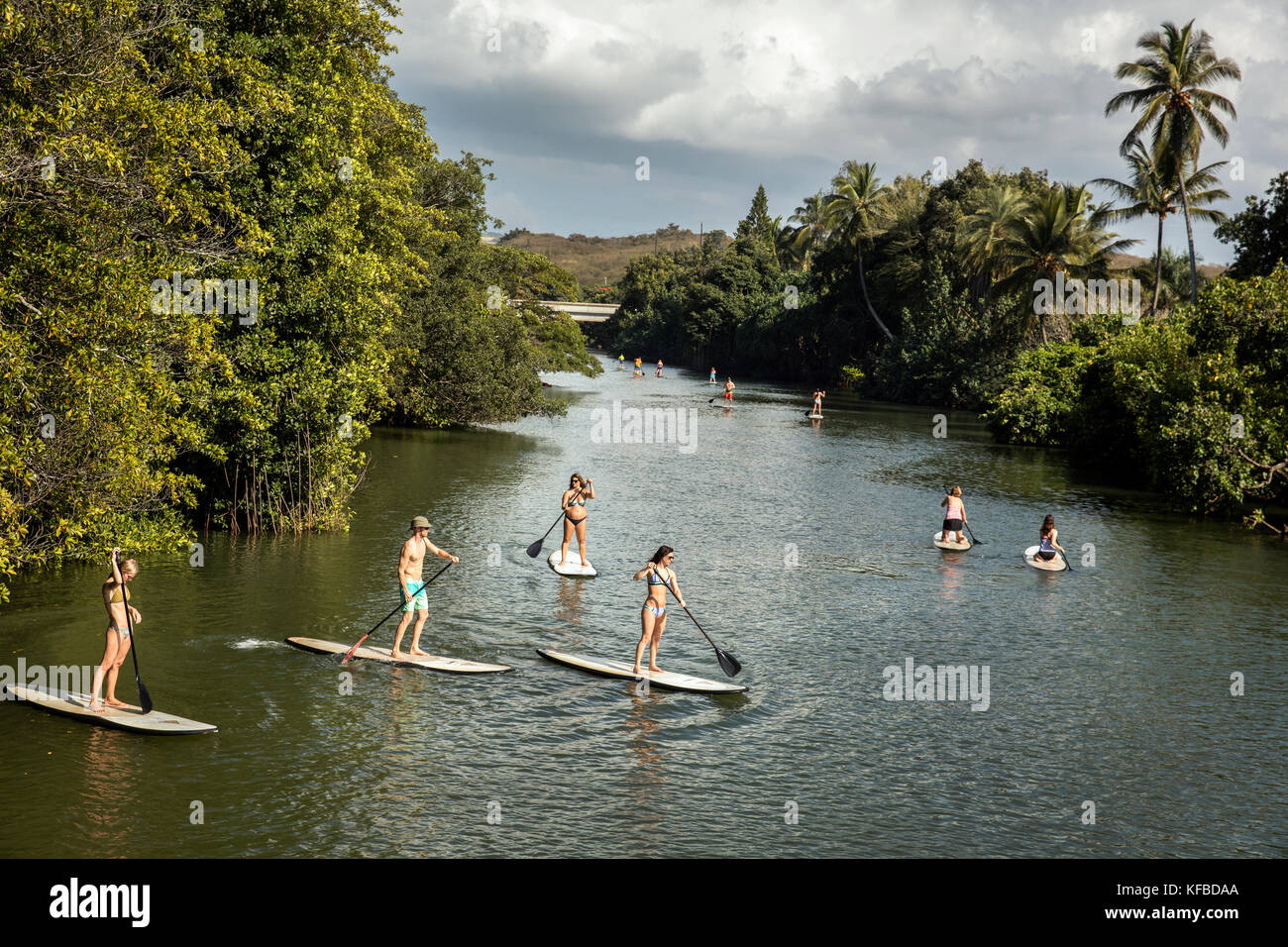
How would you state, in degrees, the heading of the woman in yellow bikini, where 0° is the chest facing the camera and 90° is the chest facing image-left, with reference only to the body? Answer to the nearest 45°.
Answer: approximately 315°

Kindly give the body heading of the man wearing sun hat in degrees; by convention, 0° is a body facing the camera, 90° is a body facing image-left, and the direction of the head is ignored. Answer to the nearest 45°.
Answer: approximately 315°

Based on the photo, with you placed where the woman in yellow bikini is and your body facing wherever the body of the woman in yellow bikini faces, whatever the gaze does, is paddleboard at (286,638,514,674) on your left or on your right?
on your left

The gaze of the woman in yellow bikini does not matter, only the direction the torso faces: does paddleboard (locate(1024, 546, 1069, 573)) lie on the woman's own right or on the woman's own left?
on the woman's own left

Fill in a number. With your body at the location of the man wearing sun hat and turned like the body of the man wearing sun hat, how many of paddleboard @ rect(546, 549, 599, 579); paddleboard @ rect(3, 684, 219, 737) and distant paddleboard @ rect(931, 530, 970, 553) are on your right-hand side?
1
